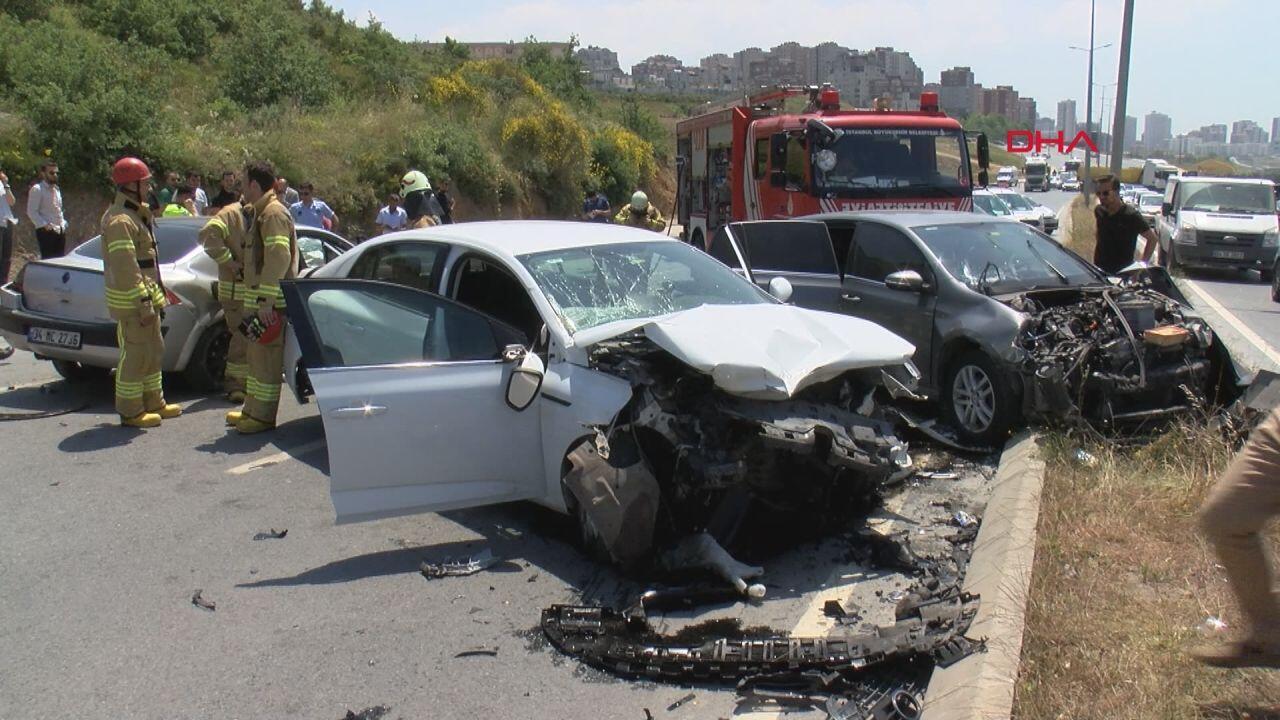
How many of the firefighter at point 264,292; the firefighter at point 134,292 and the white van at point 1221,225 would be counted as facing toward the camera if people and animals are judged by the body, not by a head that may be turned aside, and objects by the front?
1

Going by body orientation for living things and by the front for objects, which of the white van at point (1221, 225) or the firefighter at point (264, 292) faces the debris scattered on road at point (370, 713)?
the white van

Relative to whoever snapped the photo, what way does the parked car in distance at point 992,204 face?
facing the viewer and to the right of the viewer

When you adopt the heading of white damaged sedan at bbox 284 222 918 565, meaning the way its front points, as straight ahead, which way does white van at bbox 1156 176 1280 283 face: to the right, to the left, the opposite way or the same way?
to the right

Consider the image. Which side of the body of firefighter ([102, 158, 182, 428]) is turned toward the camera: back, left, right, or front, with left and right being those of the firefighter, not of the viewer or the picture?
right

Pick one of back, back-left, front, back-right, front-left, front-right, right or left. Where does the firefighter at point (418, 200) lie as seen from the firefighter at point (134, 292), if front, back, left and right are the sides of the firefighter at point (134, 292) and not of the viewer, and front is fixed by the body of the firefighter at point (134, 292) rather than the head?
front-left

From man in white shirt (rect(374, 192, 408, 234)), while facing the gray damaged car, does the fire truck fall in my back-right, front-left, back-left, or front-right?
front-left

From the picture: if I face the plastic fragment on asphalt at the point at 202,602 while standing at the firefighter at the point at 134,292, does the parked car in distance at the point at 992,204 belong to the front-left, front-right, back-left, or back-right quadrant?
back-left

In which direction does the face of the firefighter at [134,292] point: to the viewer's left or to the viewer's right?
to the viewer's right

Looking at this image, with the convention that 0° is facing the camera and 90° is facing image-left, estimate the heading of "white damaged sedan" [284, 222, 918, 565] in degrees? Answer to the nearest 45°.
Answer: approximately 315°

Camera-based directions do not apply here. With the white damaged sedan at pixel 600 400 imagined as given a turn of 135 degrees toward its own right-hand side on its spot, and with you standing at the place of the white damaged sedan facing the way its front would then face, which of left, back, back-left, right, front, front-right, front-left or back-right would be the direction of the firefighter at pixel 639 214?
right

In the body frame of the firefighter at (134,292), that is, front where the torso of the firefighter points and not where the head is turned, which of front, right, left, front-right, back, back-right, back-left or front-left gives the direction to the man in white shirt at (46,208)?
left

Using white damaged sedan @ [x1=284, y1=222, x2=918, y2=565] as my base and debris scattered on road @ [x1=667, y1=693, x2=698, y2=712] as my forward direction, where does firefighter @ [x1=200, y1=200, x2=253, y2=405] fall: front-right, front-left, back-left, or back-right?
back-right

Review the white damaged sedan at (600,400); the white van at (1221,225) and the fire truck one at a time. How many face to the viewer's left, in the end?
0

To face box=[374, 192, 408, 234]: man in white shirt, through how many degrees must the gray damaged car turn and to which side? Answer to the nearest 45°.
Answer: approximately 180°

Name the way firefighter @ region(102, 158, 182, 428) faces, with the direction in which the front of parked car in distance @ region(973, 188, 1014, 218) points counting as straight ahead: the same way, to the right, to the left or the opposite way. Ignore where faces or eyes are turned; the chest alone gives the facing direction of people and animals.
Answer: to the left

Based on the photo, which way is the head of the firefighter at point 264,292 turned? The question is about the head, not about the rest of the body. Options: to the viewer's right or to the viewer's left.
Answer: to the viewer's left

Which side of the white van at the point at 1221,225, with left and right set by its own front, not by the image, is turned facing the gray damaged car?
front
